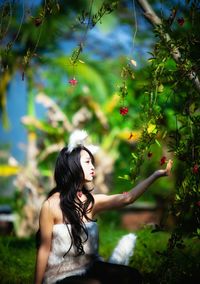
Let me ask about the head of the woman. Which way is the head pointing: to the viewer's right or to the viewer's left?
to the viewer's right

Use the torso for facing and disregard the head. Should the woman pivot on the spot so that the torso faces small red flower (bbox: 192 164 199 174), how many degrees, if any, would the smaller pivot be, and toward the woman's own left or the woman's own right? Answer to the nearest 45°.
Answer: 0° — they already face it

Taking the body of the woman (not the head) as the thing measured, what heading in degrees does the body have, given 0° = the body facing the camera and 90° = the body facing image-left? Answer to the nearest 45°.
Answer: approximately 315°
